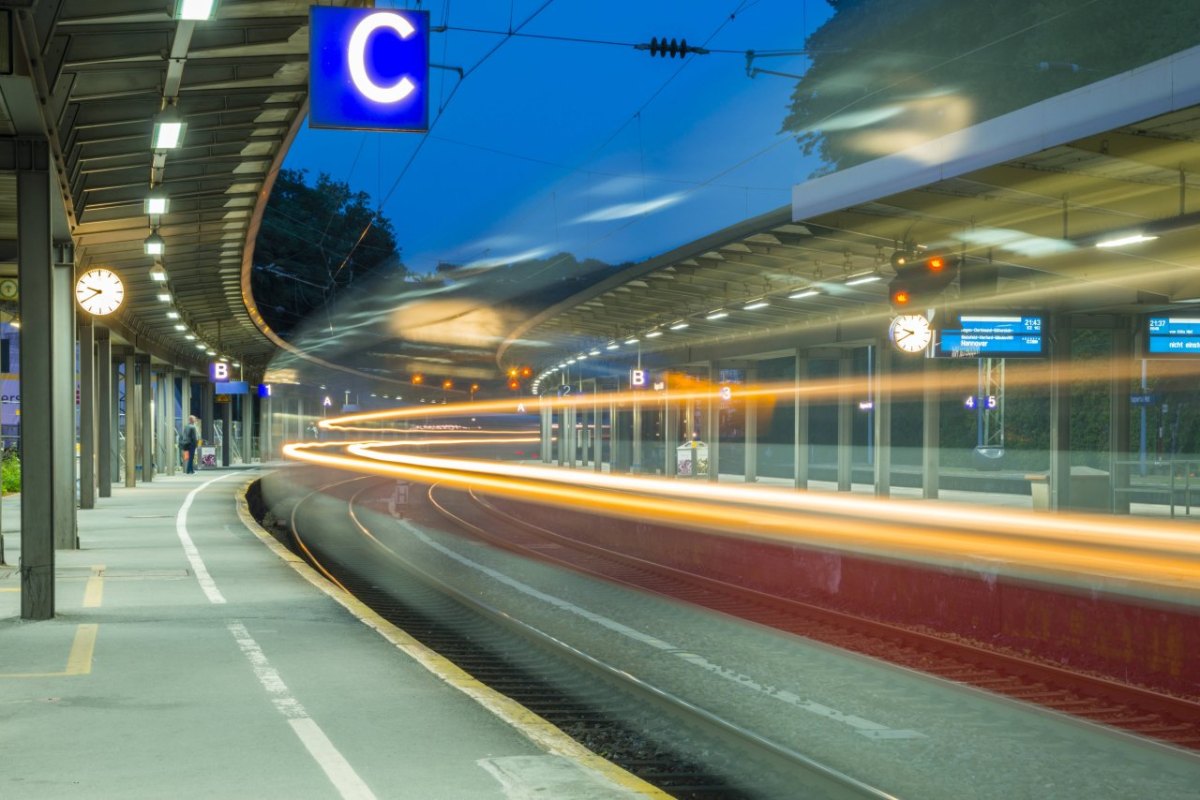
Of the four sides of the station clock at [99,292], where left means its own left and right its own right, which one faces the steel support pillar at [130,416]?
back

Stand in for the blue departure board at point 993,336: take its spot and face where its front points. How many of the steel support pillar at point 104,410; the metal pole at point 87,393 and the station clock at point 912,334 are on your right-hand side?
3

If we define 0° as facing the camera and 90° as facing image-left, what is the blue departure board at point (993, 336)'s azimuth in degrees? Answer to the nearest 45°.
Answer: approximately 0°

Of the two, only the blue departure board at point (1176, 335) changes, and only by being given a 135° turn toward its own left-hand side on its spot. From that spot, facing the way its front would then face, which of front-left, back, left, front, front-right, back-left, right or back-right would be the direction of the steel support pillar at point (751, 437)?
left

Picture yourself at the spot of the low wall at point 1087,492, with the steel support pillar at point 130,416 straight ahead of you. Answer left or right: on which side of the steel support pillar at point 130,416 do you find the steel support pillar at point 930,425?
right

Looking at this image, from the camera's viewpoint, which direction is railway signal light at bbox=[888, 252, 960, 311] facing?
toward the camera

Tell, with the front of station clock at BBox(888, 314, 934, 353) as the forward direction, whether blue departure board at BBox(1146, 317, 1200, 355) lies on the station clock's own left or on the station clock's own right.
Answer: on the station clock's own left

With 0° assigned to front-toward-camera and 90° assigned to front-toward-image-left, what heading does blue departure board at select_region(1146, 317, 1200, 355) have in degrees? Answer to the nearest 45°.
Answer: approximately 0°

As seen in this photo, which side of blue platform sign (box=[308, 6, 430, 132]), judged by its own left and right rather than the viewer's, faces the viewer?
front

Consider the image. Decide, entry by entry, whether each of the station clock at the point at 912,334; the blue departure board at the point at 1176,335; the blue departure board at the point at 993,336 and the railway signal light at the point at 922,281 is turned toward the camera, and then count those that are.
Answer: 4

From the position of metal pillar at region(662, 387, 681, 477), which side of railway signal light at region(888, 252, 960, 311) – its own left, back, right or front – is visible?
back

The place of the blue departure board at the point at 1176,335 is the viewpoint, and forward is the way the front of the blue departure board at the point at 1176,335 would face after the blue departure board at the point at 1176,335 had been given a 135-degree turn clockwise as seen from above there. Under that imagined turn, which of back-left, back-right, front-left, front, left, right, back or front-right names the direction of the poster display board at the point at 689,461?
front

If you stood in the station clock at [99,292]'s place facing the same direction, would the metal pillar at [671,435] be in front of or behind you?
behind
